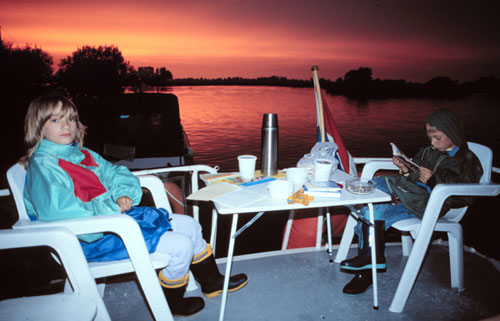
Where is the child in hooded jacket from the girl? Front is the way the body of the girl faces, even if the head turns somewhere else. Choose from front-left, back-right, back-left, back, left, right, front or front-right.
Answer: front-left

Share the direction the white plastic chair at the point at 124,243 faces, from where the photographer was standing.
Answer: facing the viewer and to the right of the viewer

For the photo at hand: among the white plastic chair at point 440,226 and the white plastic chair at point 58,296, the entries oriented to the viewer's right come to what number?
1

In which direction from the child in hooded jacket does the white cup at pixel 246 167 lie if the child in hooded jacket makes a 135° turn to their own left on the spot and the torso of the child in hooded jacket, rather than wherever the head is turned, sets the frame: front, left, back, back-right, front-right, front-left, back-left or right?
back-right

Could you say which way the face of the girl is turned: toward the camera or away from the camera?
toward the camera

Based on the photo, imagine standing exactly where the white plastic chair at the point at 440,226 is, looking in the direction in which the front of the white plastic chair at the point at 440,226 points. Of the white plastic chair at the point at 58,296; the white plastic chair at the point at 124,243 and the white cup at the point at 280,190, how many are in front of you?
3

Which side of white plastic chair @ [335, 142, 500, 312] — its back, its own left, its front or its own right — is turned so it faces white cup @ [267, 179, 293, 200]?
front

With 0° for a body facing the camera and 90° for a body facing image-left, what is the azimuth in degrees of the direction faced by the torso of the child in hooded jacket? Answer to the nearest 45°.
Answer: approximately 45°

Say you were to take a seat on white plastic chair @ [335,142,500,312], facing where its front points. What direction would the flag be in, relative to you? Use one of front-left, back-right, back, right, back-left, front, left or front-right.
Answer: right

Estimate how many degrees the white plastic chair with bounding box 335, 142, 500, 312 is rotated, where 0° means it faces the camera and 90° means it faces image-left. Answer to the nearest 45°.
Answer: approximately 45°

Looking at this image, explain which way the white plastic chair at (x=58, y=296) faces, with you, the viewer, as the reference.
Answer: facing to the right of the viewer

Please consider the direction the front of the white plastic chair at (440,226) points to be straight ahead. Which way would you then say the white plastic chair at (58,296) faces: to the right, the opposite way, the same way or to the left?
the opposite way

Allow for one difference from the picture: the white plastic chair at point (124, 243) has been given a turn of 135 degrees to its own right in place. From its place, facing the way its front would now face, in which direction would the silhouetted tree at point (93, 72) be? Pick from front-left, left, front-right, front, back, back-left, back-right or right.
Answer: right

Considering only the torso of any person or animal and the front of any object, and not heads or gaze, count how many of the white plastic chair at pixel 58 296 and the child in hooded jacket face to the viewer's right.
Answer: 1
